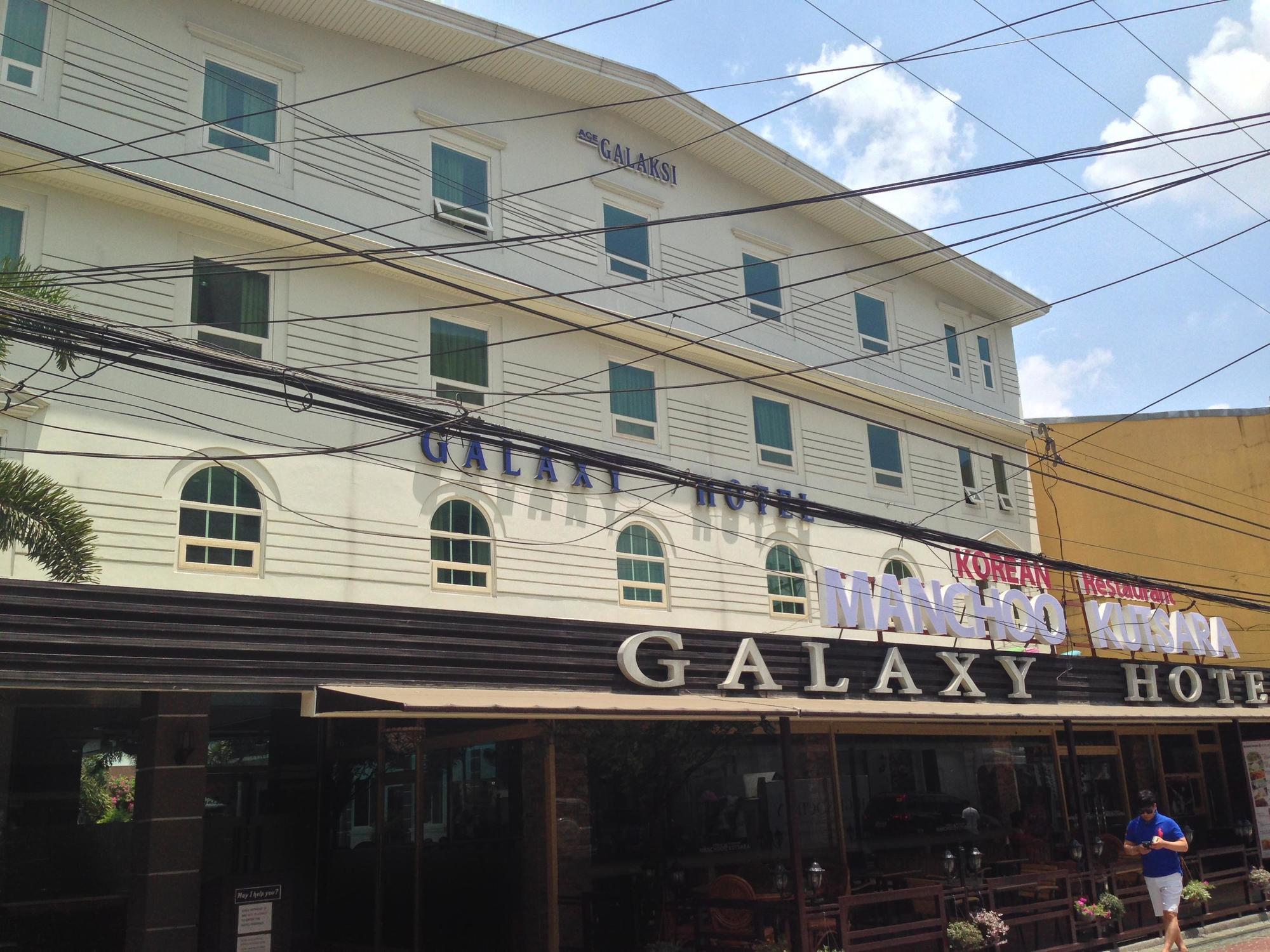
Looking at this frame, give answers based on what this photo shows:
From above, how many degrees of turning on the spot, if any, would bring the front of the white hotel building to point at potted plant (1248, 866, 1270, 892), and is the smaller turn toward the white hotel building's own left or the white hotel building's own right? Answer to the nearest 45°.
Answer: approximately 45° to the white hotel building's own left

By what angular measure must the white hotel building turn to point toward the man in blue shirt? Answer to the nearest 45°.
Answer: approximately 45° to its left

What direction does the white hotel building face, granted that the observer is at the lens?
facing the viewer and to the right of the viewer
